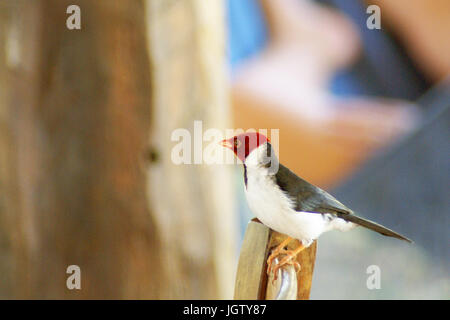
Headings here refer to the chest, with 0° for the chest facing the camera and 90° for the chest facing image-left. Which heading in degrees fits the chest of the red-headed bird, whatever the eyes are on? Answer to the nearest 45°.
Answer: approximately 90°
